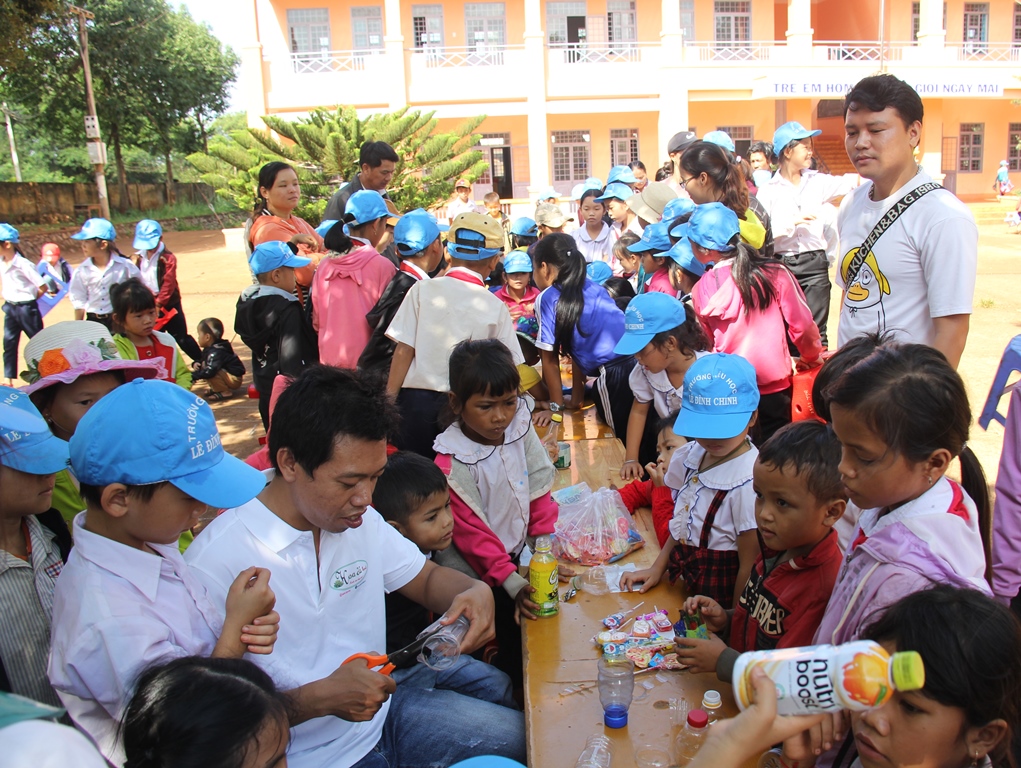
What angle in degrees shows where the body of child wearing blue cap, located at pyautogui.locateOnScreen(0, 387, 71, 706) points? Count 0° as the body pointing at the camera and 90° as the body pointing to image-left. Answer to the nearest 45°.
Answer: approximately 315°

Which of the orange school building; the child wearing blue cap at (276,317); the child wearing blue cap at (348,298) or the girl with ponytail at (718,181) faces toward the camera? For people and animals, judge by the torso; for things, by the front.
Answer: the orange school building

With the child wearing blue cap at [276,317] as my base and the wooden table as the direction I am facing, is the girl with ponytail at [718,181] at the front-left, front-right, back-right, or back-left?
front-left

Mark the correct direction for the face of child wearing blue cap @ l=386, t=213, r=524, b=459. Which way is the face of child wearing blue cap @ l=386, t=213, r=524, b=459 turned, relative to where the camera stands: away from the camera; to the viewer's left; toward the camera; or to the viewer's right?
away from the camera

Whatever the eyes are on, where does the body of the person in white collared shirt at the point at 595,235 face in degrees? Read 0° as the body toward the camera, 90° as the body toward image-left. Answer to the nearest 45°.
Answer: approximately 0°

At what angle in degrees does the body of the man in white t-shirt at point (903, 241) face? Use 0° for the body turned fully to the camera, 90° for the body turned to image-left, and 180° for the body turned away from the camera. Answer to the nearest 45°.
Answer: approximately 45°

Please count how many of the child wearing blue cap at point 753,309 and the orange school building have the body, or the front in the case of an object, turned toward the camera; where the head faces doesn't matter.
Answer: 1

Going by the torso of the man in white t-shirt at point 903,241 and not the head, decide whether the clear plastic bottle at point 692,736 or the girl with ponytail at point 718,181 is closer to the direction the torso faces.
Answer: the clear plastic bottle

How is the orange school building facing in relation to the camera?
toward the camera

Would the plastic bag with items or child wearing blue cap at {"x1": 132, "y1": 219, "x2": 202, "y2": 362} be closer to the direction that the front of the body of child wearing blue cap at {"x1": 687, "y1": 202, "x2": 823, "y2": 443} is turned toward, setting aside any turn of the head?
the child wearing blue cap

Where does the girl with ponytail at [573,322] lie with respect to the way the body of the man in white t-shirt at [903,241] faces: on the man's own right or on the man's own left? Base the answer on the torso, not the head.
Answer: on the man's own right
